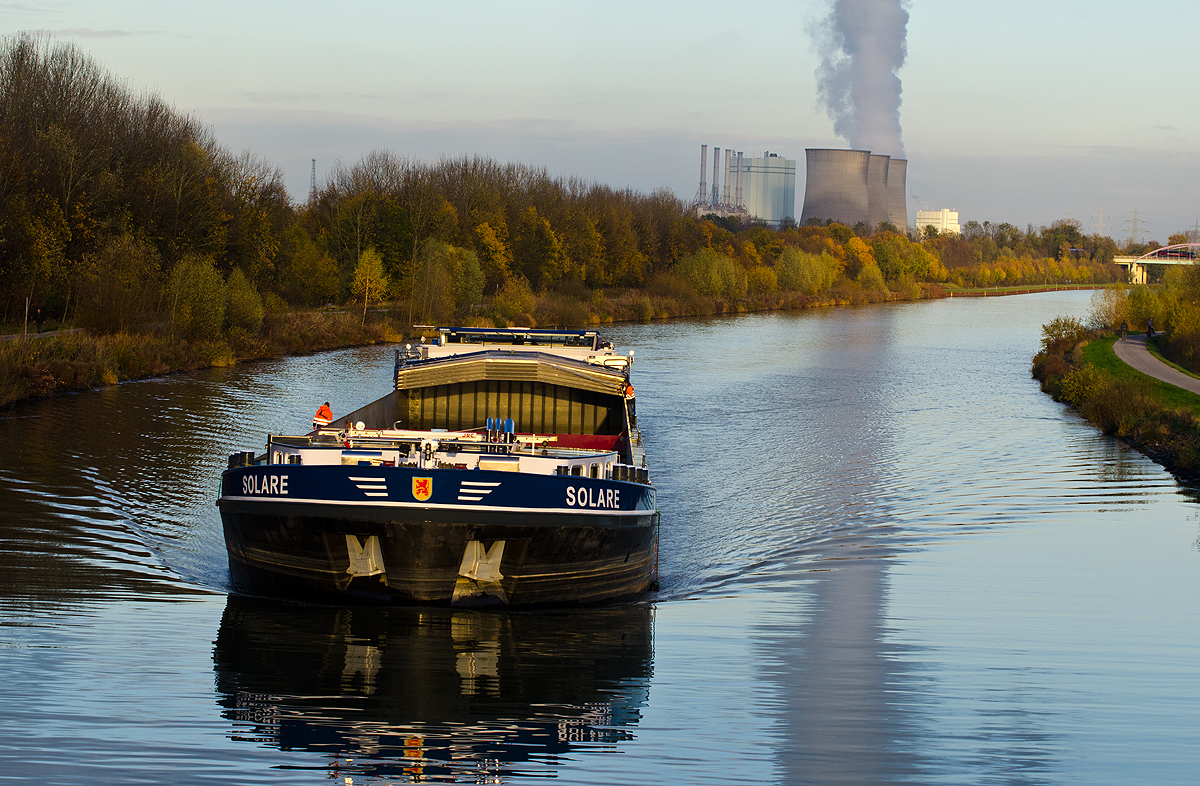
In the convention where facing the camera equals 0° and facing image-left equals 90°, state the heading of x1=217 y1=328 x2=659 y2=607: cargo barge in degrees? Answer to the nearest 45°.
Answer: approximately 0°

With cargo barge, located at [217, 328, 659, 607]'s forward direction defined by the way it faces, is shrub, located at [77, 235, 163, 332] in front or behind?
behind

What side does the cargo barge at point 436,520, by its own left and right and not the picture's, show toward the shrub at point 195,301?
back

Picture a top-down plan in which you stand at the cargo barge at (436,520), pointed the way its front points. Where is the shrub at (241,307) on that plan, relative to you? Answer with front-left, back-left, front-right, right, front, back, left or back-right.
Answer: back

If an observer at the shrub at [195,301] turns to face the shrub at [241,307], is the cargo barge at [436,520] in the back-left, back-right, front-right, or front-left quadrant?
back-right

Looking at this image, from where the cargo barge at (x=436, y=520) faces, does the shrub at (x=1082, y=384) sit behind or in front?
behind
